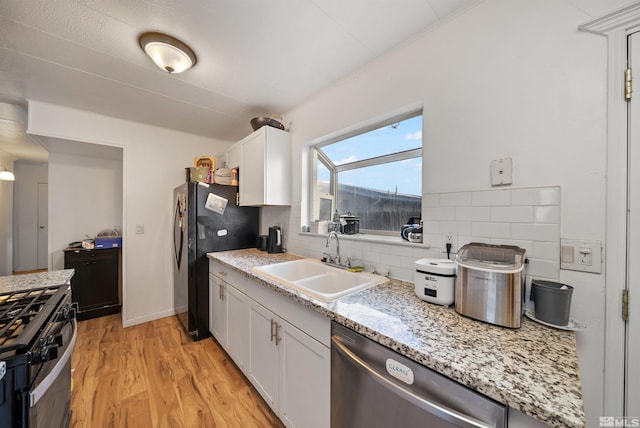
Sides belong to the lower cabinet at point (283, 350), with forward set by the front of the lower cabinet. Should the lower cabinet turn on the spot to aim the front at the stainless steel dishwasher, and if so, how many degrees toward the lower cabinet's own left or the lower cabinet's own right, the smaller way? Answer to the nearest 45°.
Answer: approximately 90° to the lower cabinet's own left

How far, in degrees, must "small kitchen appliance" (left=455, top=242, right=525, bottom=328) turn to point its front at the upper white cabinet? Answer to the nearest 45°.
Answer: approximately 45° to its right

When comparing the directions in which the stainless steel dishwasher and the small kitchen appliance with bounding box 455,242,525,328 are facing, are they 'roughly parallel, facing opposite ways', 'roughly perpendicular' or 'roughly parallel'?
roughly parallel

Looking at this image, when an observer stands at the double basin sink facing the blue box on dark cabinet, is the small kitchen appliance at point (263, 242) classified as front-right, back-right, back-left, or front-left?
front-right

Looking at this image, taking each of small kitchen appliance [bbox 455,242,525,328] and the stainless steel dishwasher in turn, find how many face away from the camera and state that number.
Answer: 0

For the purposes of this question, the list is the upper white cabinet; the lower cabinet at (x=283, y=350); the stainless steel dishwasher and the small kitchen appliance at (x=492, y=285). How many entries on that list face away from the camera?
0

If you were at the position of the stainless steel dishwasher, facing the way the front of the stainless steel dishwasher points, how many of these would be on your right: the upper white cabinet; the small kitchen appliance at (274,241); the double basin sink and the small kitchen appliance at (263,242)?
4

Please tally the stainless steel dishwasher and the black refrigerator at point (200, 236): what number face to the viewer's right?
0

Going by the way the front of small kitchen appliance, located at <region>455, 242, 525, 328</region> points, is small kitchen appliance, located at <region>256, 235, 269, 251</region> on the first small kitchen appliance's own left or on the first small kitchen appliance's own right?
on the first small kitchen appliance's own right
